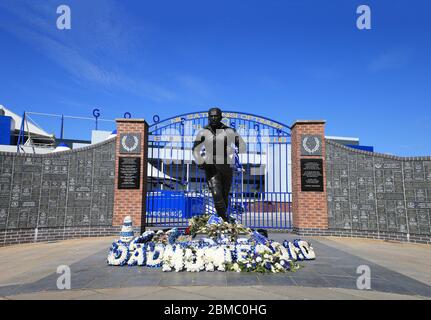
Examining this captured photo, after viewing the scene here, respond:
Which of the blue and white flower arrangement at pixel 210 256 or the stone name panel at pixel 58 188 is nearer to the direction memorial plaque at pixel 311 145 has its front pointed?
the blue and white flower arrangement

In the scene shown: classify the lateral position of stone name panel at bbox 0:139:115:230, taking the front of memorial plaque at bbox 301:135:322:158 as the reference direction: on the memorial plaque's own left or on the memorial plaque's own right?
on the memorial plaque's own right

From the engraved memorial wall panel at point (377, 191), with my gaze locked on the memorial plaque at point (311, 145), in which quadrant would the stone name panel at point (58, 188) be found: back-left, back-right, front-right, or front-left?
front-left

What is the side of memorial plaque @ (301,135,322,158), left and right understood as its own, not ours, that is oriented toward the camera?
front

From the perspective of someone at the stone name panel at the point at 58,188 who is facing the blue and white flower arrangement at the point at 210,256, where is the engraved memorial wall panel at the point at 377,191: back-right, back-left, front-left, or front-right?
front-left

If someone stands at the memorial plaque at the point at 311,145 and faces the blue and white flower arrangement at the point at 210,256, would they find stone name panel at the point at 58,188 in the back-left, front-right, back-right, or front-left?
front-right

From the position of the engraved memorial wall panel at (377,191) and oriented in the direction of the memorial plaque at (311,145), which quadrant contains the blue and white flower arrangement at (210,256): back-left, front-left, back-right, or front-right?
front-left

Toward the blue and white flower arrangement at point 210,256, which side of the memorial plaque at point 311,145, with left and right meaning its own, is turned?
front

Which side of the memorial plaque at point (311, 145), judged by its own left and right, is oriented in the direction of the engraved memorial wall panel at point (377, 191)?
left

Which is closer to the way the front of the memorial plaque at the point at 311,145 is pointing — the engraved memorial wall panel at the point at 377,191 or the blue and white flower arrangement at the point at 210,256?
the blue and white flower arrangement
